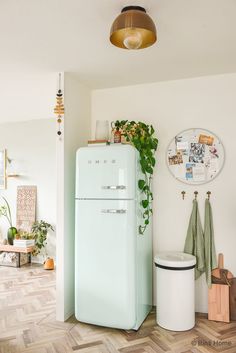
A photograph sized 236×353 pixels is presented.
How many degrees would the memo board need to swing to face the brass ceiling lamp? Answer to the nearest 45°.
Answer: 0° — it already faces it

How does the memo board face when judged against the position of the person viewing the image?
facing the viewer

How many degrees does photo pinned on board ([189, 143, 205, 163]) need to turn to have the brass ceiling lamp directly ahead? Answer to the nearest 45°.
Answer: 0° — it already faces it

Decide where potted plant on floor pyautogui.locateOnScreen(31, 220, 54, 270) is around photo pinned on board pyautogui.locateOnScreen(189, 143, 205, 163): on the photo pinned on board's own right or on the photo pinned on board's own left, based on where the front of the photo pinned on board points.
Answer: on the photo pinned on board's own right

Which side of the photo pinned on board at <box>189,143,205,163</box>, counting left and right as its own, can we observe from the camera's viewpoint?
front

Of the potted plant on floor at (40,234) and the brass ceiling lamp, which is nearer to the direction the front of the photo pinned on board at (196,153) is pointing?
the brass ceiling lamp

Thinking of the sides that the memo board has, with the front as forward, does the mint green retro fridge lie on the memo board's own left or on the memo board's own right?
on the memo board's own right
